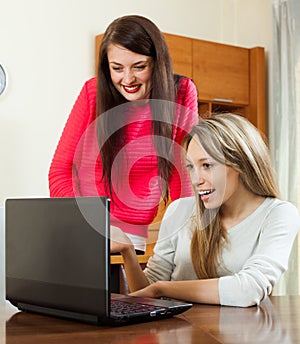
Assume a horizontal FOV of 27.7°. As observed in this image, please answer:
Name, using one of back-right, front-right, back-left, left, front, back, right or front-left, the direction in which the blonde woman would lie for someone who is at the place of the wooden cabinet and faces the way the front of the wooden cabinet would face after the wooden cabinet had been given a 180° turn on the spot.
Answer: back-left

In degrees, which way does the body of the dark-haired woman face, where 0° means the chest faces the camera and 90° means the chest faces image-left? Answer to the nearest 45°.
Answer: approximately 0°

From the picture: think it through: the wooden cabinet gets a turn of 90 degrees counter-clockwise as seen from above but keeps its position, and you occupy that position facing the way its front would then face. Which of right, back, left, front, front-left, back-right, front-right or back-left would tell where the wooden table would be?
back-right

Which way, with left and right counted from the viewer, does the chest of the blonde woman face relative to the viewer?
facing the viewer and to the left of the viewer

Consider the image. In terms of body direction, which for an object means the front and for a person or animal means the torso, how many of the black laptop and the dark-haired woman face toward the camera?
1

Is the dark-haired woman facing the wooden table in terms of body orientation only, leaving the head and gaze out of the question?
yes

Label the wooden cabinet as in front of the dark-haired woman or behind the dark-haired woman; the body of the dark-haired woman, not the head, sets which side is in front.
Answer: behind

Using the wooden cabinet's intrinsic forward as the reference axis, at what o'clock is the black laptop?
The black laptop is roughly at 2 o'clock from the wooden cabinet.

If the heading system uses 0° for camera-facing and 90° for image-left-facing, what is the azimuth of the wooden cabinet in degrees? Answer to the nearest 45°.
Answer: approximately 315°

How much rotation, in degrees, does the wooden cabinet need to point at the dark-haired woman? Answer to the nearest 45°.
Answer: approximately 45° to its right

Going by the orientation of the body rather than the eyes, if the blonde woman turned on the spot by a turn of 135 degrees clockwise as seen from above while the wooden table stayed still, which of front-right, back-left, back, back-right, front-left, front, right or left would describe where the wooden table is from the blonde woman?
back

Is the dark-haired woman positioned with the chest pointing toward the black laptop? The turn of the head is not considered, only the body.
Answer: yes

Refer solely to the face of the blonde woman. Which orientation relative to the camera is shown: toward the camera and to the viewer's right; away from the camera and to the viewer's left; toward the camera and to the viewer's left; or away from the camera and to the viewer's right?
toward the camera and to the viewer's left
